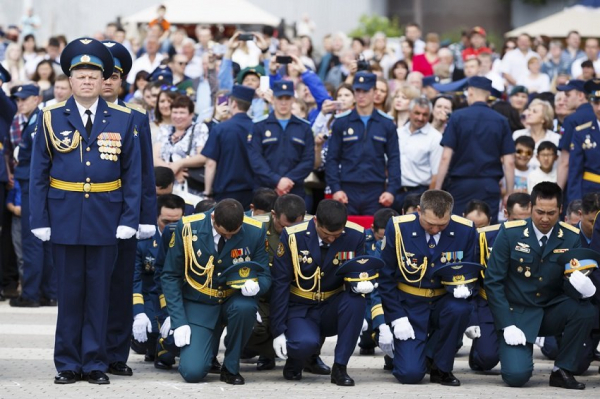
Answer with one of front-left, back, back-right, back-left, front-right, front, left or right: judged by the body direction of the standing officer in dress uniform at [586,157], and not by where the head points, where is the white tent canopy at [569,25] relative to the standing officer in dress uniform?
back

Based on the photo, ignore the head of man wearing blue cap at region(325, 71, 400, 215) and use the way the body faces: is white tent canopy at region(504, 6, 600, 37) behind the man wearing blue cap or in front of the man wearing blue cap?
behind

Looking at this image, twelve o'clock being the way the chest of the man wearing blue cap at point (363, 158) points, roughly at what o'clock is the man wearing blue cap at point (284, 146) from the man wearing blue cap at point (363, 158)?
the man wearing blue cap at point (284, 146) is roughly at 3 o'clock from the man wearing blue cap at point (363, 158).

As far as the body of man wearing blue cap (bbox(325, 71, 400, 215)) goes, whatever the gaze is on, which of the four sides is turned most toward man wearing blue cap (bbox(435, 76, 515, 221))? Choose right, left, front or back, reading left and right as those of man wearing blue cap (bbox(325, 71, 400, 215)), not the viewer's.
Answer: left

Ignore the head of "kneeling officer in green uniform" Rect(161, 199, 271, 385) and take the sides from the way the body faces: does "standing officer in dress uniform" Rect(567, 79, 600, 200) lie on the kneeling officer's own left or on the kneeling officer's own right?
on the kneeling officer's own left

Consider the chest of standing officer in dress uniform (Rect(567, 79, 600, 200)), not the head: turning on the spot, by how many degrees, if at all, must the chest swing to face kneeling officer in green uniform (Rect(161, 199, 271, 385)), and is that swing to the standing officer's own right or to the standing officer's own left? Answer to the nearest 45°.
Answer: approximately 45° to the standing officer's own right
